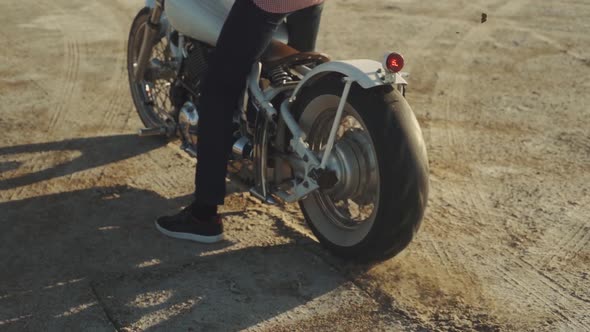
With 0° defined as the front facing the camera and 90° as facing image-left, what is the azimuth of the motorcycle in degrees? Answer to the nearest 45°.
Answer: approximately 135°
